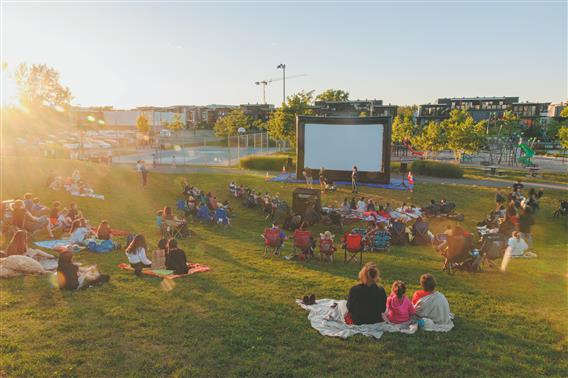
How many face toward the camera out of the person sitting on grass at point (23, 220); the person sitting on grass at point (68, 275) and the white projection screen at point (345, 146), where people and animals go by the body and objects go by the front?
1

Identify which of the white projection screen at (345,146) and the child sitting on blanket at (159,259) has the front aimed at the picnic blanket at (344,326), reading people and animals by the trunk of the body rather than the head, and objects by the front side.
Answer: the white projection screen

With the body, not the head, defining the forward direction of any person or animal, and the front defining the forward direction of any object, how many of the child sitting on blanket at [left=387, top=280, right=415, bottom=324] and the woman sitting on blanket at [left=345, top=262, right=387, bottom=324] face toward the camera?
0

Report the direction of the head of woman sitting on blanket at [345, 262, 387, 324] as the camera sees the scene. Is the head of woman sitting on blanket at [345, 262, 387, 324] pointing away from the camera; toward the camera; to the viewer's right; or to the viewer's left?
away from the camera

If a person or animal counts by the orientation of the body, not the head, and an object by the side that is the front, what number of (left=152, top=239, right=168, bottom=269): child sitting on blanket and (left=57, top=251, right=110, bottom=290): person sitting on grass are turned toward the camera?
0

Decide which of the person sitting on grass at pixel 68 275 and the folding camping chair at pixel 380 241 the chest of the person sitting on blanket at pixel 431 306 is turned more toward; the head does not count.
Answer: the folding camping chair

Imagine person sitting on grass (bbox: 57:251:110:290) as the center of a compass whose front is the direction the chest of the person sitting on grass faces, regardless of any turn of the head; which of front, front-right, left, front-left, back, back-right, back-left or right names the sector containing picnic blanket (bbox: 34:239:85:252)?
left

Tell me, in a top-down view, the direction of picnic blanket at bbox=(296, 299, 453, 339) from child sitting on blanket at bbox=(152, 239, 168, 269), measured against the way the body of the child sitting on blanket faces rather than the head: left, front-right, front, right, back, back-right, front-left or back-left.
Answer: right

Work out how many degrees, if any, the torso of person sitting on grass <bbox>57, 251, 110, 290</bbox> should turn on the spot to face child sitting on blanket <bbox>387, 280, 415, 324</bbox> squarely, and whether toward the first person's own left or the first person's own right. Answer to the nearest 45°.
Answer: approximately 45° to the first person's own right

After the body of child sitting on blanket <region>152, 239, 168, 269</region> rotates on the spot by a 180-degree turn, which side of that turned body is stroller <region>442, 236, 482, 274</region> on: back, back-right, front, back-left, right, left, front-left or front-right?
back-left

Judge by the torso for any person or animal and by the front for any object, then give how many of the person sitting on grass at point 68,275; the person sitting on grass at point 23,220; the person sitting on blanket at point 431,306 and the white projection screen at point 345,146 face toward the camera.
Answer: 1

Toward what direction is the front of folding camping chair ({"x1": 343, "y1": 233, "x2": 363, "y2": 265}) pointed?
away from the camera

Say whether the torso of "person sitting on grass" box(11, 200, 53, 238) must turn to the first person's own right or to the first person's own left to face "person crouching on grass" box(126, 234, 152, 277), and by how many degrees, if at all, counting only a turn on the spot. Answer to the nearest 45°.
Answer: approximately 45° to the first person's own right
